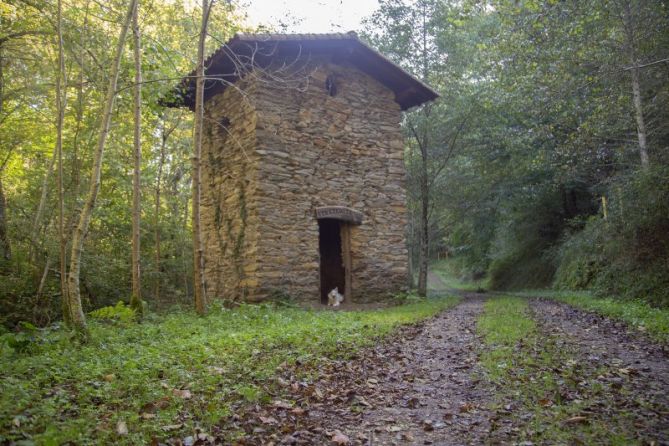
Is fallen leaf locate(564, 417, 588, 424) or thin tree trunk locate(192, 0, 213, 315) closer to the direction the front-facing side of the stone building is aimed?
the fallen leaf

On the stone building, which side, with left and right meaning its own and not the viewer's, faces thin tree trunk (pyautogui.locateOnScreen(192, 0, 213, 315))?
right

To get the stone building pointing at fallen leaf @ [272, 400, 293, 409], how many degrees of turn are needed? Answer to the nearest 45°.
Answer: approximately 45° to its right

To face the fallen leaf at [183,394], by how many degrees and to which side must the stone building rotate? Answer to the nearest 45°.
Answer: approximately 45° to its right

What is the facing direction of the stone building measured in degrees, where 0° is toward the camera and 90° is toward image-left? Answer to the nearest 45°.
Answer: approximately 315°

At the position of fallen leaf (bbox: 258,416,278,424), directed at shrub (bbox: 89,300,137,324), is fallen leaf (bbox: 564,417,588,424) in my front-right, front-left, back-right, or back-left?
back-right

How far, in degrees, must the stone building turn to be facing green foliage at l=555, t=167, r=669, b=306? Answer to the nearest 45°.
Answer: approximately 45° to its left

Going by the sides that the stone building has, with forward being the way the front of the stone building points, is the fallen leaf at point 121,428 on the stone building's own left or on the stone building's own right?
on the stone building's own right
